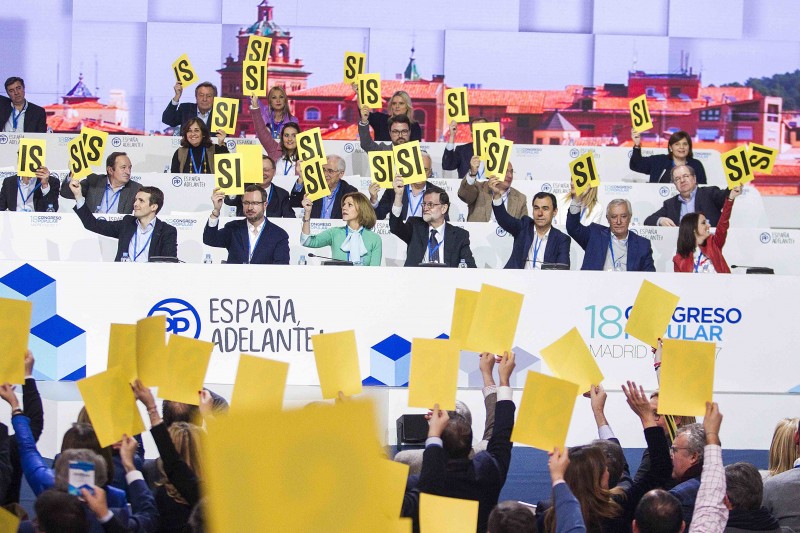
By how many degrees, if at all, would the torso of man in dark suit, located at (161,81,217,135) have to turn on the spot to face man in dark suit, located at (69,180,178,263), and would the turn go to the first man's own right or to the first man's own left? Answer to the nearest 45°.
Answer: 0° — they already face them

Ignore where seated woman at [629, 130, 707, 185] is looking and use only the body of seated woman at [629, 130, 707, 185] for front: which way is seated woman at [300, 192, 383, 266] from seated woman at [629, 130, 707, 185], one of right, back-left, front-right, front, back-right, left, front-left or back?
front-right

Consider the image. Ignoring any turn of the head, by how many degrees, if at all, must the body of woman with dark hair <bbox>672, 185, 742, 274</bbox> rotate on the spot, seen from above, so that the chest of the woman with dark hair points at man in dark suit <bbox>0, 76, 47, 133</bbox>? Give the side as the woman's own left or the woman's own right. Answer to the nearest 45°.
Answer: approximately 135° to the woman's own right

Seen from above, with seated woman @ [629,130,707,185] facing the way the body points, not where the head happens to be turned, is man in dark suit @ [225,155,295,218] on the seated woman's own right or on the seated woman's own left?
on the seated woman's own right

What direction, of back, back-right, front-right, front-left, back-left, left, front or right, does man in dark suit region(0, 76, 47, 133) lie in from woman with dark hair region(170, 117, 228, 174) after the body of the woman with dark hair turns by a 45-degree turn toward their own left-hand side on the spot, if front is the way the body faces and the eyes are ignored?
back

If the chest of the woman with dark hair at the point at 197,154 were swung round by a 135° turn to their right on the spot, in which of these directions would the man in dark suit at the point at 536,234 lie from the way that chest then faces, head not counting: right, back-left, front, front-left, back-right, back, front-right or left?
back

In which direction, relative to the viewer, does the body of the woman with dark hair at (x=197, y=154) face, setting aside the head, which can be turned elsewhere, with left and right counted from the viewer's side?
facing the viewer

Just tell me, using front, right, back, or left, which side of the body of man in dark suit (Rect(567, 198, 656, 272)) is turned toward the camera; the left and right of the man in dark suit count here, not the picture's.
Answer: front

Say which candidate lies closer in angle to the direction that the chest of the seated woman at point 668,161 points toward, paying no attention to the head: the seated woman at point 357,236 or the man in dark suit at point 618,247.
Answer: the man in dark suit

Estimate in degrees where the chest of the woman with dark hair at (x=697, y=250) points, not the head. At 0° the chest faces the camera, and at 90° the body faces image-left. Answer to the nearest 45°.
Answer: approximately 315°

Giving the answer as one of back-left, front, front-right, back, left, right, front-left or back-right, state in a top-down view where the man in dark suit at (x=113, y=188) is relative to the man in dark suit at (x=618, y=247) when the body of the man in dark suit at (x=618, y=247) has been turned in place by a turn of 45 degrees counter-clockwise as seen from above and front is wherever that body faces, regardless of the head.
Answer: back-right

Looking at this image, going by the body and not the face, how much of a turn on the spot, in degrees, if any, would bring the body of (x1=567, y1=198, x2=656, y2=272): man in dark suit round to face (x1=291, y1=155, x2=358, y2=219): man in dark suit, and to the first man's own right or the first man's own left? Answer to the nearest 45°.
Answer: approximately 90° to the first man's own right

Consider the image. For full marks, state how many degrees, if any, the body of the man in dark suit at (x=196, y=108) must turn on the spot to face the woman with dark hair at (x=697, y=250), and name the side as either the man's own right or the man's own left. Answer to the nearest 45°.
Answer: approximately 45° to the man's own left
